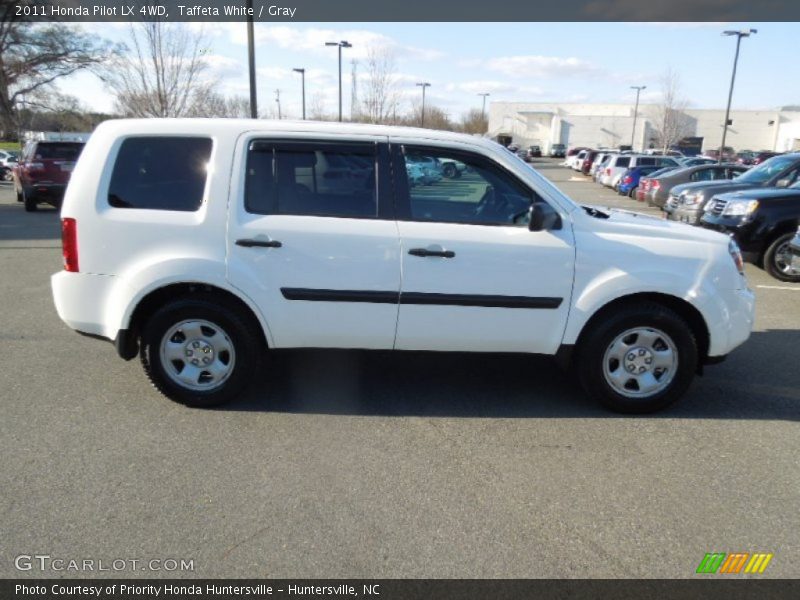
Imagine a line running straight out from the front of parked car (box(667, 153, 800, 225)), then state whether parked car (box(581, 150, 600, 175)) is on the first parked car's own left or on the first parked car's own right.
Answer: on the first parked car's own right

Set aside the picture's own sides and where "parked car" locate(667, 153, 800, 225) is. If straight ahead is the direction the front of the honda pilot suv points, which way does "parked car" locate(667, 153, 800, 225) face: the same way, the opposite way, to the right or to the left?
the opposite way

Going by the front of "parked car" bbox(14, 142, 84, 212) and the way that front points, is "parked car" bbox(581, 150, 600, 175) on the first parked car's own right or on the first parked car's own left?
on the first parked car's own right

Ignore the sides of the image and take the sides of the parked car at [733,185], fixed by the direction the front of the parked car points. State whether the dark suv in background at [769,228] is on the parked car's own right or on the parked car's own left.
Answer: on the parked car's own left

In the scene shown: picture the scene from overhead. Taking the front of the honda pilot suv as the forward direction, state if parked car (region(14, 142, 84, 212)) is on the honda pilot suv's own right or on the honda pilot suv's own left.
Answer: on the honda pilot suv's own left

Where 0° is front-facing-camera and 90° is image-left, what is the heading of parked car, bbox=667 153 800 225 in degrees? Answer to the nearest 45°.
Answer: approximately 45°

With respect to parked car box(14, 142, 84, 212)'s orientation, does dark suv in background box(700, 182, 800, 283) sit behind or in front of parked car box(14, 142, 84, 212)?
behind

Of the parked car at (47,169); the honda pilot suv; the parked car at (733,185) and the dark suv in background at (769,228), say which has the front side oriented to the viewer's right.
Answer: the honda pilot suv

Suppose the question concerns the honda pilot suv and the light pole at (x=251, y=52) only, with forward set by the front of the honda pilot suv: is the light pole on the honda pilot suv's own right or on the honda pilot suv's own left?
on the honda pilot suv's own left

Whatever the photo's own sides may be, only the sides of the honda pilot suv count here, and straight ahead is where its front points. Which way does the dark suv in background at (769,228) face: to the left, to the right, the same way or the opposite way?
the opposite way

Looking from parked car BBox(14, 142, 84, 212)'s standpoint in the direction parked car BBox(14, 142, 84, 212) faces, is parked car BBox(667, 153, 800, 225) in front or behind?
behind

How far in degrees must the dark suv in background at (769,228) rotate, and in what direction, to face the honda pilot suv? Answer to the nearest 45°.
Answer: approximately 45° to its left

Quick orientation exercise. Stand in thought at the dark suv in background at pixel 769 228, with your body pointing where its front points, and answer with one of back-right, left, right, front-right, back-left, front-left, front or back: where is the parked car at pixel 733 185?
back-right

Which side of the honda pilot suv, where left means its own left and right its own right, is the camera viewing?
right

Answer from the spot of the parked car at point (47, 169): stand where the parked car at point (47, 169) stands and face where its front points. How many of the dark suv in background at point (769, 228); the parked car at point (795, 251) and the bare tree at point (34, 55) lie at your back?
2

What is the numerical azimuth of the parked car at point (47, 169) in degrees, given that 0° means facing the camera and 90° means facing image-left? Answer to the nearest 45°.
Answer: approximately 135°
